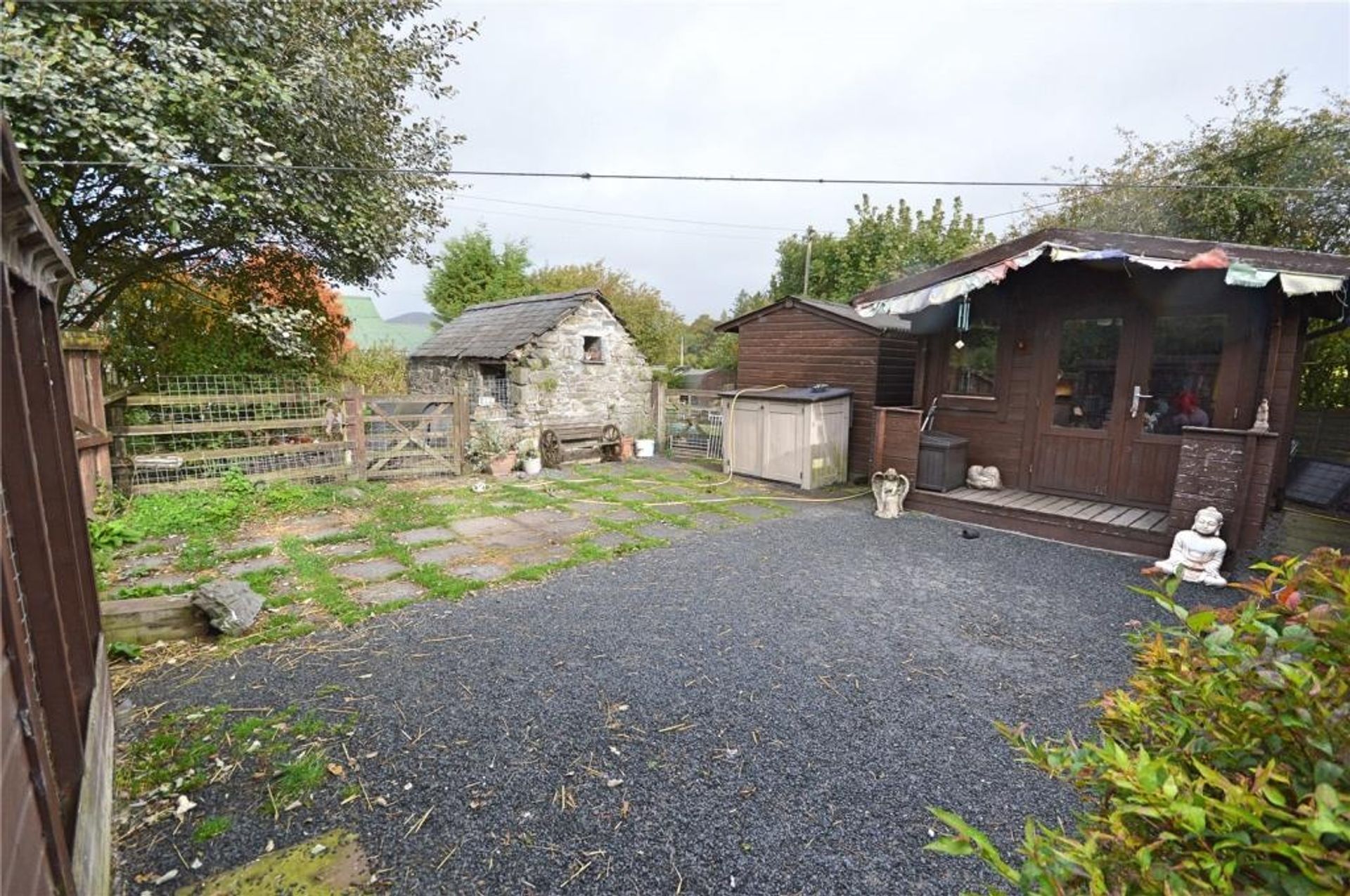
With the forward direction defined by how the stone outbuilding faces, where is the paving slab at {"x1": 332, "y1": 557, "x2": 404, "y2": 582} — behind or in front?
in front

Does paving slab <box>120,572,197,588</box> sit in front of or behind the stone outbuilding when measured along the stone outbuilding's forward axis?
in front

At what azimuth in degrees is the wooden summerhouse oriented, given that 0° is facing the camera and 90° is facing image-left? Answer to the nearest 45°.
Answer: approximately 45°

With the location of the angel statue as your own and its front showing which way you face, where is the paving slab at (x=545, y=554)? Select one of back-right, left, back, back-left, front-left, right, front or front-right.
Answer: front-right

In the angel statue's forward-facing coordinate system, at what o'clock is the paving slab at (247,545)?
The paving slab is roughly at 2 o'clock from the angel statue.

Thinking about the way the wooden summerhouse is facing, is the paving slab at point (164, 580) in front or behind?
in front

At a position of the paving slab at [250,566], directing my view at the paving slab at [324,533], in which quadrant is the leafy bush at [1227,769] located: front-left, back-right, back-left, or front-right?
back-right

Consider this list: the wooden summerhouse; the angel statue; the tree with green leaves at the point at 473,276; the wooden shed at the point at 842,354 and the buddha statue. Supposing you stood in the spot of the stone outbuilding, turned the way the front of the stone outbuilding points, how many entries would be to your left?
4

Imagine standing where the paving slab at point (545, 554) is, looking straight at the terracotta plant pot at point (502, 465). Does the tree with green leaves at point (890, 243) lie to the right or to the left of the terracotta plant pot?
right
